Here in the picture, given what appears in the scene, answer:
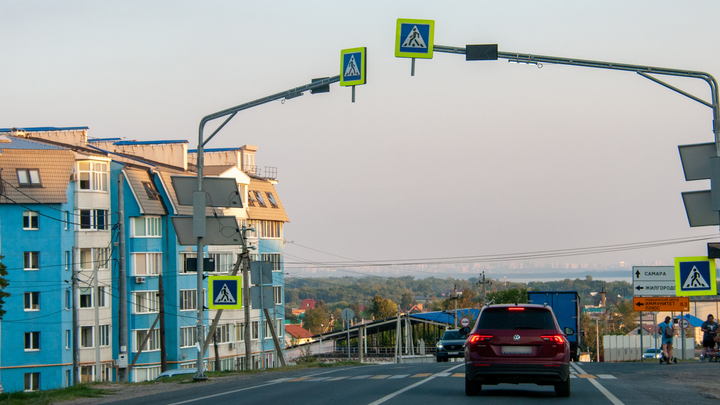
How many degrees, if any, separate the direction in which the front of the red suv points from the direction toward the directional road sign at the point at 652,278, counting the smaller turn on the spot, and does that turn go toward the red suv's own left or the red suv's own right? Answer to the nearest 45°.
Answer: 0° — it already faces it

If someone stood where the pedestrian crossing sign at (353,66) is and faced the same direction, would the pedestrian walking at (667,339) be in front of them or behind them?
behind

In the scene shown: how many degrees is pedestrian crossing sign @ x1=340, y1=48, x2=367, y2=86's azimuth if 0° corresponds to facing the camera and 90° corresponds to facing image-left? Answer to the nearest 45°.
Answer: approximately 45°

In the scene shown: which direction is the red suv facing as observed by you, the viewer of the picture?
facing away from the viewer

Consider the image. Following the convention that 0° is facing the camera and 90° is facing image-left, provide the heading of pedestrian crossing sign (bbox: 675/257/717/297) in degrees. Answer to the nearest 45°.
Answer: approximately 0°

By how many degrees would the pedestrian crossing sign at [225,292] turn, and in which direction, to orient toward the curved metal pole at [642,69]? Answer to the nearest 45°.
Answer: approximately 45° to its left

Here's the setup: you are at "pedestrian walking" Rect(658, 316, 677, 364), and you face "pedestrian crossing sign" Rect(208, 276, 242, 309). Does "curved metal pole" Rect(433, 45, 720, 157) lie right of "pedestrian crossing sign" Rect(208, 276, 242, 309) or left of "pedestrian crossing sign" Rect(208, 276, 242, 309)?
left
